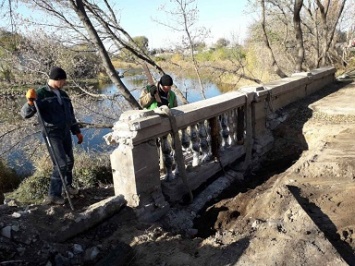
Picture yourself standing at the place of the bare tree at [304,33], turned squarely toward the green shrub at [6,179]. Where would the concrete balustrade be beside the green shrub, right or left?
left

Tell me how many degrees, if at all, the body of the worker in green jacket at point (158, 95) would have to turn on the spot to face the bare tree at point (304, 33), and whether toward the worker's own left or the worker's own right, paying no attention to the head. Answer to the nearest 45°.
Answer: approximately 135° to the worker's own left

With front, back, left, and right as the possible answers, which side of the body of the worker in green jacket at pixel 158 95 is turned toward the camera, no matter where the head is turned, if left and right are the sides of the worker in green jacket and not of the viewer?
front

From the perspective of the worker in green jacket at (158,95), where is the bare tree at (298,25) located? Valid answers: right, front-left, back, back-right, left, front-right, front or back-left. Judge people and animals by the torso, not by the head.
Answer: back-left
